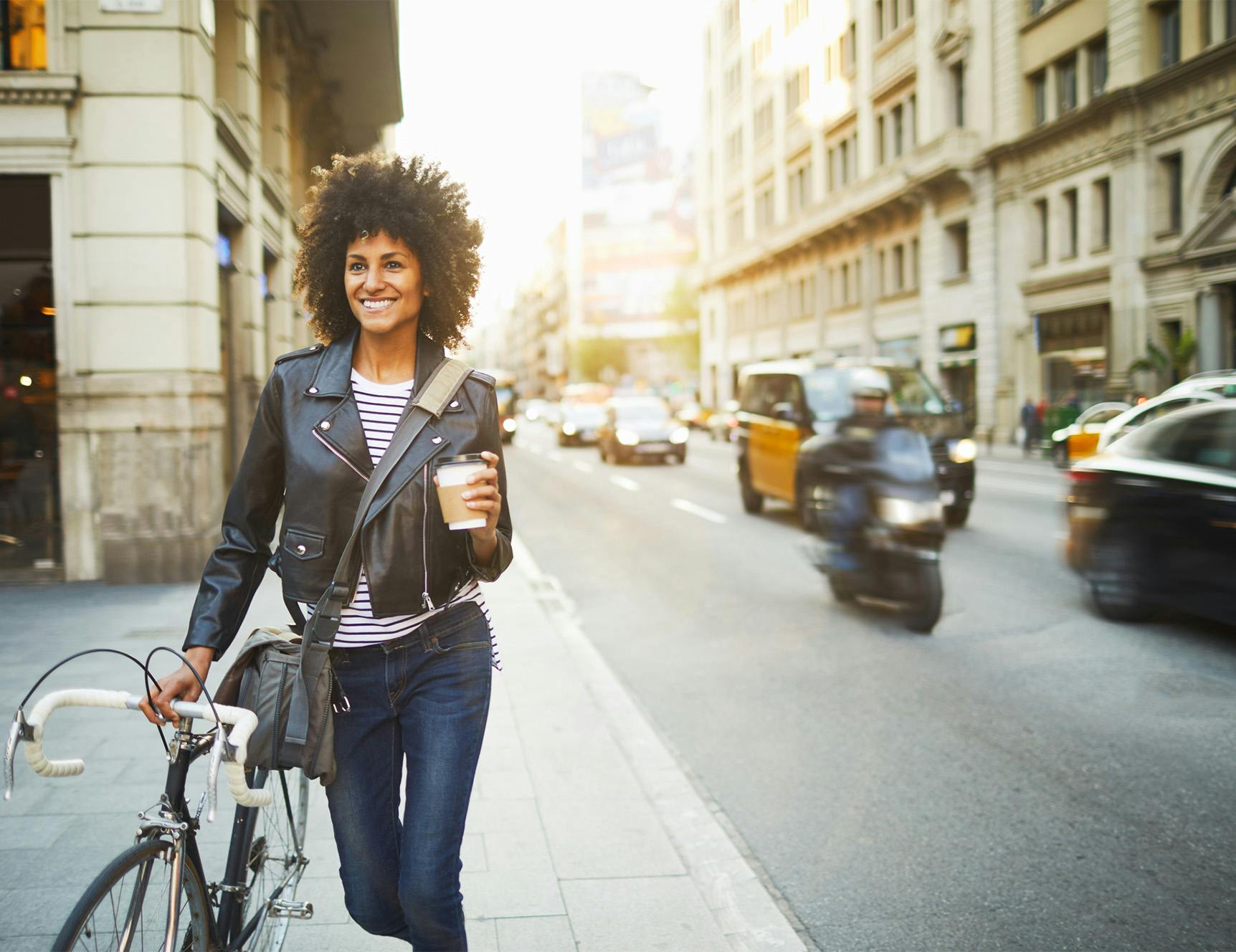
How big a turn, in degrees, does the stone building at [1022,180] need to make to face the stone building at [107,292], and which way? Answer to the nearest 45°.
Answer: approximately 45° to its left

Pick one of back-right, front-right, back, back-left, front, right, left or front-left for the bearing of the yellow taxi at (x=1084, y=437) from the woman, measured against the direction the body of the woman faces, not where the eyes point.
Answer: back-left

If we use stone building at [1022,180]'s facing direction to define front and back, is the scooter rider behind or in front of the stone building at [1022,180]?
in front

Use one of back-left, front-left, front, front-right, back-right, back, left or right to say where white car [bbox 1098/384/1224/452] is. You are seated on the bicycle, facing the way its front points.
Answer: back

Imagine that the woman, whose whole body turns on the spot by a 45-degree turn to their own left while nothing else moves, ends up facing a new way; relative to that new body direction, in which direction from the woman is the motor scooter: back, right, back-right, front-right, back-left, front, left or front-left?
left

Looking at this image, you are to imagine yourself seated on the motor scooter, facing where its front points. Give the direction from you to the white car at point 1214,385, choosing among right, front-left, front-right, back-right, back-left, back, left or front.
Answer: left

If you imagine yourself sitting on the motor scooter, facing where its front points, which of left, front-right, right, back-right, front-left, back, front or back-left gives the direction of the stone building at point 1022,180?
back-left

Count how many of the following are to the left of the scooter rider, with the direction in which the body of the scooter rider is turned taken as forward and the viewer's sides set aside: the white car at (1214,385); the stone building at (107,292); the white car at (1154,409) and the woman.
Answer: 2

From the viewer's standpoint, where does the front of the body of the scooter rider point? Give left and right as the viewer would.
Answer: facing the viewer and to the right of the viewer

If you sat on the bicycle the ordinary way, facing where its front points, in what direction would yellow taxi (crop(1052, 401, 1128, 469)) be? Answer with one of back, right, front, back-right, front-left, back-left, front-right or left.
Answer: back

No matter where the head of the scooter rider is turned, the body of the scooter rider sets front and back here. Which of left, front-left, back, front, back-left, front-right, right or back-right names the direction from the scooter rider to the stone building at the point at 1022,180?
back-left

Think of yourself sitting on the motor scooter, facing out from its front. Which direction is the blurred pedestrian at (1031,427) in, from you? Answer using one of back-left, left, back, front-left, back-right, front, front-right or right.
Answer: back-left
